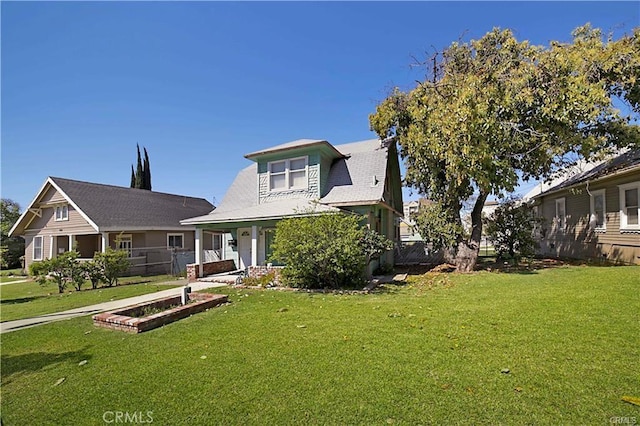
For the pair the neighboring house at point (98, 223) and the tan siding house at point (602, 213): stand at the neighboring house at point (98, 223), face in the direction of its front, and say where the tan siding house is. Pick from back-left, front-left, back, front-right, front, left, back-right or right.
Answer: left

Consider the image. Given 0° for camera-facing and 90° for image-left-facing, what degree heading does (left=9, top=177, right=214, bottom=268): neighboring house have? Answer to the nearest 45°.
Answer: approximately 45°

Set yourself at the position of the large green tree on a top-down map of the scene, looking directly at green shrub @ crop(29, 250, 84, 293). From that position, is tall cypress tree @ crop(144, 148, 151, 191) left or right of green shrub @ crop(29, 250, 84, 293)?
right

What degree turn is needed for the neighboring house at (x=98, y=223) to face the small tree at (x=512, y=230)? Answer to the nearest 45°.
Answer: approximately 90° to its left

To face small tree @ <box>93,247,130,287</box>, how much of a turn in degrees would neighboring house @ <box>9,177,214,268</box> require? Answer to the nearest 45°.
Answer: approximately 45° to its left

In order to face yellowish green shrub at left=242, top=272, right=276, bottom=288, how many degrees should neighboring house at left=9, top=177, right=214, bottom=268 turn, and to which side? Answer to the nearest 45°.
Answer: approximately 45° to its left

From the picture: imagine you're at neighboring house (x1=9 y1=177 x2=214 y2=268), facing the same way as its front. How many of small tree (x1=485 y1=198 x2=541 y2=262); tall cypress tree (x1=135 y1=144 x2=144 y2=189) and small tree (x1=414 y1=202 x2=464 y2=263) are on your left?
2

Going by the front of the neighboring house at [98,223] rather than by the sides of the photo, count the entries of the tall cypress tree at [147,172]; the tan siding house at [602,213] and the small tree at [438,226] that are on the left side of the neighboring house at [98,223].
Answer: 2

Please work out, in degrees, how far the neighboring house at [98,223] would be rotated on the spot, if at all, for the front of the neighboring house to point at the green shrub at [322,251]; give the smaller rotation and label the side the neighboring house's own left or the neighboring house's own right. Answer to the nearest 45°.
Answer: approximately 45° to the neighboring house's own left

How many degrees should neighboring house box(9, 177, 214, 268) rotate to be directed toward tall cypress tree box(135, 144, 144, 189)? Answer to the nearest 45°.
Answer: approximately 135° to its right

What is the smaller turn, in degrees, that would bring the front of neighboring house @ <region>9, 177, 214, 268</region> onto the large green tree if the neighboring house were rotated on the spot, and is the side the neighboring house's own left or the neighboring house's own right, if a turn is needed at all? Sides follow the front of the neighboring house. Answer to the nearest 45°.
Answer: approximately 90° to the neighboring house's own left
